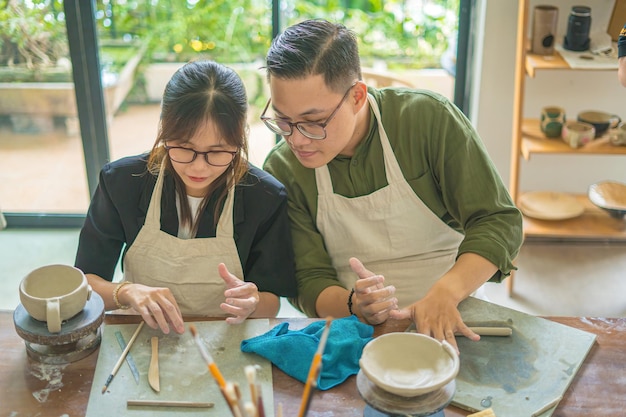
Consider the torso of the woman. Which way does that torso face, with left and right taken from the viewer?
facing the viewer

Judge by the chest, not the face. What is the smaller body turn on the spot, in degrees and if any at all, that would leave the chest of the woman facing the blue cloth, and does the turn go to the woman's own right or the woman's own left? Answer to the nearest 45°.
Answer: approximately 45° to the woman's own left

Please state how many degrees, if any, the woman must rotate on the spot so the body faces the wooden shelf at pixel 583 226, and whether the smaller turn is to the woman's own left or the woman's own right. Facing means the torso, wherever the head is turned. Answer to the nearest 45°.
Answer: approximately 135° to the woman's own left

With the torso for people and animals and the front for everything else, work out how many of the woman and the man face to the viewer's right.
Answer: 0

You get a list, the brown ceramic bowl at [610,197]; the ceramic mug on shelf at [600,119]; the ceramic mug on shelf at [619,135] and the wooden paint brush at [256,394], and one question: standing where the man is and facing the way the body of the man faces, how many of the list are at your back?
3

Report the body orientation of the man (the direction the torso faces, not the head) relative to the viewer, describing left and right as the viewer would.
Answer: facing the viewer and to the left of the viewer

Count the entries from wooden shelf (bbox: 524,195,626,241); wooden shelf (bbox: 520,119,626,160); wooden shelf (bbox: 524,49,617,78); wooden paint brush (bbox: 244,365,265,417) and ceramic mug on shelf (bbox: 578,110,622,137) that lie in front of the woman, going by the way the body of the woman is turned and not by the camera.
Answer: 1

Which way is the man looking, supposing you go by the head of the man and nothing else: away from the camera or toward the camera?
toward the camera

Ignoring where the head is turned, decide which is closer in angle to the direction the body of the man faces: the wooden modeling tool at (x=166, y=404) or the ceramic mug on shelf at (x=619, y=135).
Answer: the wooden modeling tool

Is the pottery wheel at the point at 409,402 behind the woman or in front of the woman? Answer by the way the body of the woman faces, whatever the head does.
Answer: in front

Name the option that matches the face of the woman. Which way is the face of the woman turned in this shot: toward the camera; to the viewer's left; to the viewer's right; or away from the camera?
toward the camera

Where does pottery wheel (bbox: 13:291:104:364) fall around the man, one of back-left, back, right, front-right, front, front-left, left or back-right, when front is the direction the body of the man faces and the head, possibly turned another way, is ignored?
front

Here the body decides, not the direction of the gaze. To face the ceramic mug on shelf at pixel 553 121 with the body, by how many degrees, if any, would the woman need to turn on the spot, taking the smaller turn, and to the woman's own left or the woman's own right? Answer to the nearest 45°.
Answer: approximately 135° to the woman's own left

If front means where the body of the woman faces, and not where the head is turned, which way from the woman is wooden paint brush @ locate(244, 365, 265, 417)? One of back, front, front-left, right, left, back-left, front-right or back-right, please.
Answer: front

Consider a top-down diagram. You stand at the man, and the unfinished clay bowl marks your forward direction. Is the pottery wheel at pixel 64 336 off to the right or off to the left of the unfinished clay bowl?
right

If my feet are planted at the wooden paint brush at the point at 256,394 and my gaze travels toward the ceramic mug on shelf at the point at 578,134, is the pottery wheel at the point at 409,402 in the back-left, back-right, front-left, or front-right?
front-right
